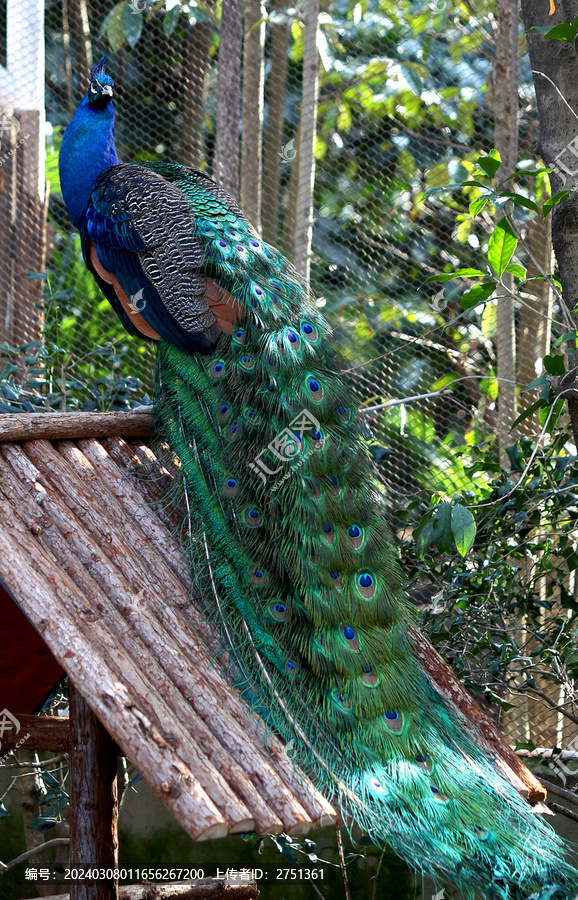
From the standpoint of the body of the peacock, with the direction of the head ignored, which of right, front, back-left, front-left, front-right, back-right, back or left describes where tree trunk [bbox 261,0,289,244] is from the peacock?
front-right

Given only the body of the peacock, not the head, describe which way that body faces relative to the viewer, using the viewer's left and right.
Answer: facing away from the viewer and to the left of the viewer

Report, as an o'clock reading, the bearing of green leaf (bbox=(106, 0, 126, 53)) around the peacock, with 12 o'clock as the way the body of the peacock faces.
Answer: The green leaf is roughly at 1 o'clock from the peacock.

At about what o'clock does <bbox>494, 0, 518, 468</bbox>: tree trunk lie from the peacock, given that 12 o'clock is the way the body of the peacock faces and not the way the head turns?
The tree trunk is roughly at 2 o'clock from the peacock.

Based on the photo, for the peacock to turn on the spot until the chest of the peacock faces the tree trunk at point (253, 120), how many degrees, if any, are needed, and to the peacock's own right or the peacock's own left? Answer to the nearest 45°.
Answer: approximately 45° to the peacock's own right

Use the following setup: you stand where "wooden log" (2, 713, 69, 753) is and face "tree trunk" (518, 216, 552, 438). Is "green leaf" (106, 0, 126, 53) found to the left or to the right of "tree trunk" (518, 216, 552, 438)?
left

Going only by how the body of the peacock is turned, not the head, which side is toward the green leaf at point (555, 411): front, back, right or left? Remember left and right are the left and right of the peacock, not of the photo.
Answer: right

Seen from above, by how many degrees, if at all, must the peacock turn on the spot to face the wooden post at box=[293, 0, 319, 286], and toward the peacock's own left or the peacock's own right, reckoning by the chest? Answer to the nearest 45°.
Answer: approximately 45° to the peacock's own right

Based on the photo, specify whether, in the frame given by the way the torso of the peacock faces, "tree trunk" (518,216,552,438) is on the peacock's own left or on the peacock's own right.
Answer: on the peacock's own right
